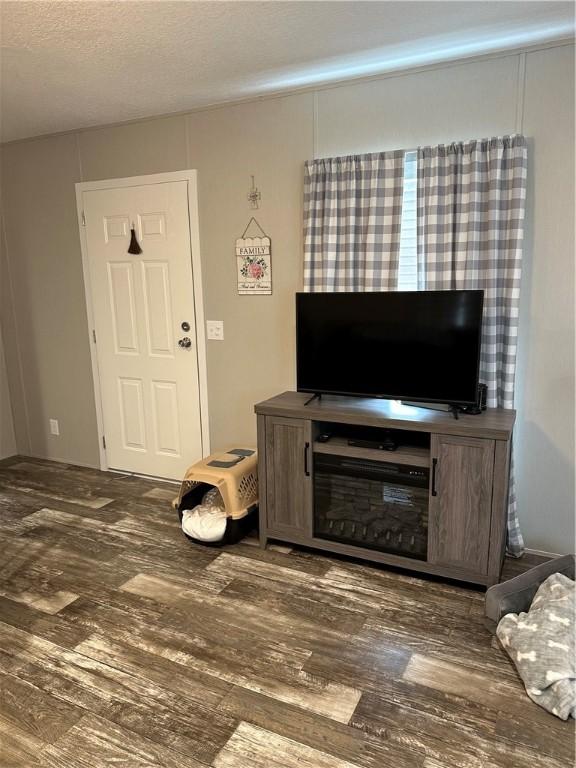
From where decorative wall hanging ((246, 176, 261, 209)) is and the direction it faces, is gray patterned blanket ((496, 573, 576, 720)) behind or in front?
in front

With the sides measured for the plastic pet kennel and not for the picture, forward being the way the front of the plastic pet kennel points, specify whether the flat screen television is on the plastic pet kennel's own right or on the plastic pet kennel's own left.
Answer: on the plastic pet kennel's own left

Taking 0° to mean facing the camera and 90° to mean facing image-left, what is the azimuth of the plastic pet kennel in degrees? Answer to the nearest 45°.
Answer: approximately 45°

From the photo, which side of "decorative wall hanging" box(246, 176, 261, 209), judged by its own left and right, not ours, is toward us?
front

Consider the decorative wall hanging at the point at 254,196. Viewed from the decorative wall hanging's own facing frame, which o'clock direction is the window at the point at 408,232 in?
The window is roughly at 10 o'clock from the decorative wall hanging.

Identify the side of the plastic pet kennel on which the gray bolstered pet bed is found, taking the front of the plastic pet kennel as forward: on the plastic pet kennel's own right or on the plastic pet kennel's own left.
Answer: on the plastic pet kennel's own left

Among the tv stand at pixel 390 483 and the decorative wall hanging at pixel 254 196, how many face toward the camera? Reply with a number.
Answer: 2

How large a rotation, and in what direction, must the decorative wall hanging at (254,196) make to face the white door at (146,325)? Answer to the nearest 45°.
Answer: approximately 135° to its right

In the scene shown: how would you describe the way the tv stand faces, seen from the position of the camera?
facing the viewer
